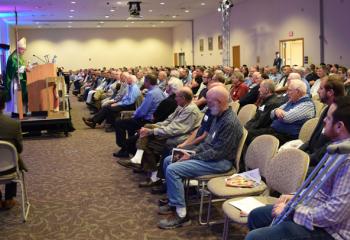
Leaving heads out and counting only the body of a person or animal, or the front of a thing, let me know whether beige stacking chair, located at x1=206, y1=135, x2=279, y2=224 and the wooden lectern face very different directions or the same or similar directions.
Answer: very different directions

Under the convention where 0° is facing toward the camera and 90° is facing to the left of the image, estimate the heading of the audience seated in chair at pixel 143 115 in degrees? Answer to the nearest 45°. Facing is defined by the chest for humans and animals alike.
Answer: approximately 90°

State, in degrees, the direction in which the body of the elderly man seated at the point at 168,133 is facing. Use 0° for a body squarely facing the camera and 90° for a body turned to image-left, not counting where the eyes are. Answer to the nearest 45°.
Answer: approximately 90°

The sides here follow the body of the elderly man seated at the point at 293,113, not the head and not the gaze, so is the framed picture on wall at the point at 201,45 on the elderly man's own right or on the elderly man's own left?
on the elderly man's own right

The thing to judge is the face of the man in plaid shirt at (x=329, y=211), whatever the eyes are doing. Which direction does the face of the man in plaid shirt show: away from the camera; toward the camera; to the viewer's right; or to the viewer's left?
to the viewer's left

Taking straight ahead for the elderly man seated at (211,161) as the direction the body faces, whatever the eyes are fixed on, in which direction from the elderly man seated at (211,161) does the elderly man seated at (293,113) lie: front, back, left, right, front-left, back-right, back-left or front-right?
back-right

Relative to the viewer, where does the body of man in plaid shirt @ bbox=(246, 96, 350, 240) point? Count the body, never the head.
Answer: to the viewer's left
